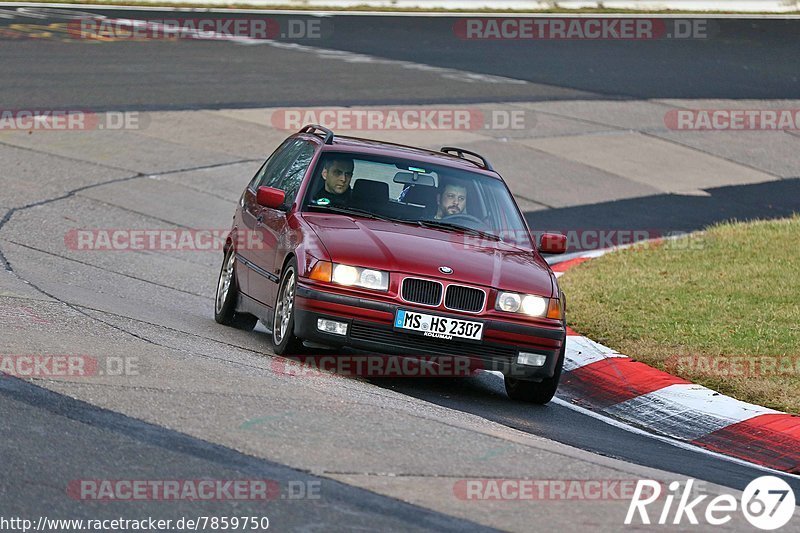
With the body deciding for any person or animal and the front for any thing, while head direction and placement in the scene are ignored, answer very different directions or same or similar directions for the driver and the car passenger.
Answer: same or similar directions

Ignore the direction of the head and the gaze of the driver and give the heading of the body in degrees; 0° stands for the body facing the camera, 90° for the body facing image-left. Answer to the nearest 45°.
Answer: approximately 315°

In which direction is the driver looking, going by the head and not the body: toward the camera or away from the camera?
toward the camera

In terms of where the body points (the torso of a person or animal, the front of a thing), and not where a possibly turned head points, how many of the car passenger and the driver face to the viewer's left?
0

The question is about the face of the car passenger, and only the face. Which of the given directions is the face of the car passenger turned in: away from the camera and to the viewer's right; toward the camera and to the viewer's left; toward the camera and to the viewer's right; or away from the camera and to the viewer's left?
toward the camera and to the viewer's right

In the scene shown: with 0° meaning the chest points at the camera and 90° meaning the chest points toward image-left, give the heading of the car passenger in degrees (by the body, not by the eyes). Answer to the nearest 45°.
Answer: approximately 315°
